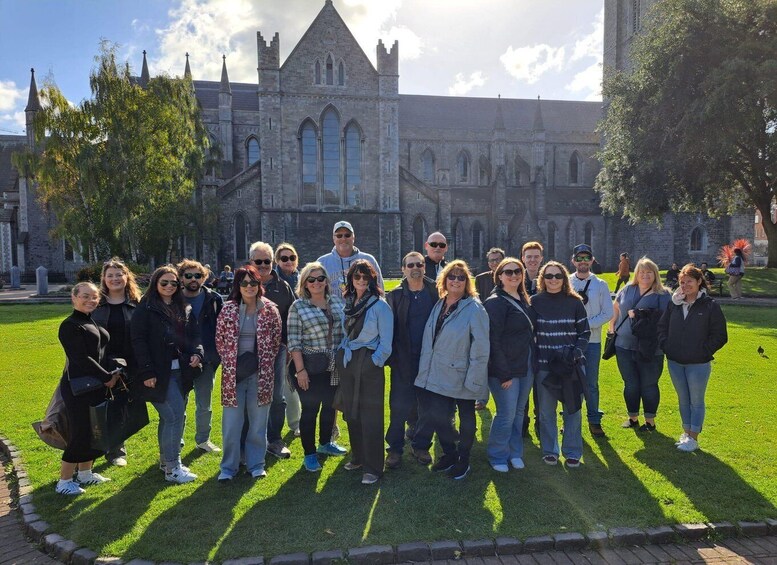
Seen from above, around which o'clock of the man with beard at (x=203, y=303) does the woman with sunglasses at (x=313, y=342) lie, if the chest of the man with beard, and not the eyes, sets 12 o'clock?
The woman with sunglasses is roughly at 10 o'clock from the man with beard.

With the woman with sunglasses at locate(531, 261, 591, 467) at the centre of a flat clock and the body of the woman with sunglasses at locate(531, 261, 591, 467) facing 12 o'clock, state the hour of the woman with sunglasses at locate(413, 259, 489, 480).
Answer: the woman with sunglasses at locate(413, 259, 489, 480) is roughly at 2 o'clock from the woman with sunglasses at locate(531, 261, 591, 467).

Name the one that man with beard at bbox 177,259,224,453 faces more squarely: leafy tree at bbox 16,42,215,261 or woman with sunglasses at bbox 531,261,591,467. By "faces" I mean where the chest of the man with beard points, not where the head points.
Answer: the woman with sunglasses

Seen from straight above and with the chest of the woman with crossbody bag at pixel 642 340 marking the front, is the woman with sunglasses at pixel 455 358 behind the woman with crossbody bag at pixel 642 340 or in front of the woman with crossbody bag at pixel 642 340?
in front

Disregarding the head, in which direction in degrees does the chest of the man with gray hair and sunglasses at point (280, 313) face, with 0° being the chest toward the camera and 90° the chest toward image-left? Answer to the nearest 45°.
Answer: approximately 0°

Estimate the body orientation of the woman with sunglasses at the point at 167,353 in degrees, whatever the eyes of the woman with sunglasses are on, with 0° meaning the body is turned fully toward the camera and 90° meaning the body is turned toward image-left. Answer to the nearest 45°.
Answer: approximately 315°

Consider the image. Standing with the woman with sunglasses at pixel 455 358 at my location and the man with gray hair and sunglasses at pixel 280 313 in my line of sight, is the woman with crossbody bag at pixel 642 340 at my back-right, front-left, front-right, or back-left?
back-right

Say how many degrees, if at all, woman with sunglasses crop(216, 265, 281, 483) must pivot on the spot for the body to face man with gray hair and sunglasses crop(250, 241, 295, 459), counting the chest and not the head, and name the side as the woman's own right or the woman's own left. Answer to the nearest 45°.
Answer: approximately 135° to the woman's own left

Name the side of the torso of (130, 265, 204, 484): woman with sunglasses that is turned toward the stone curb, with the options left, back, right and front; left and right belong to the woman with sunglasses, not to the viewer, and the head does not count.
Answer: front
